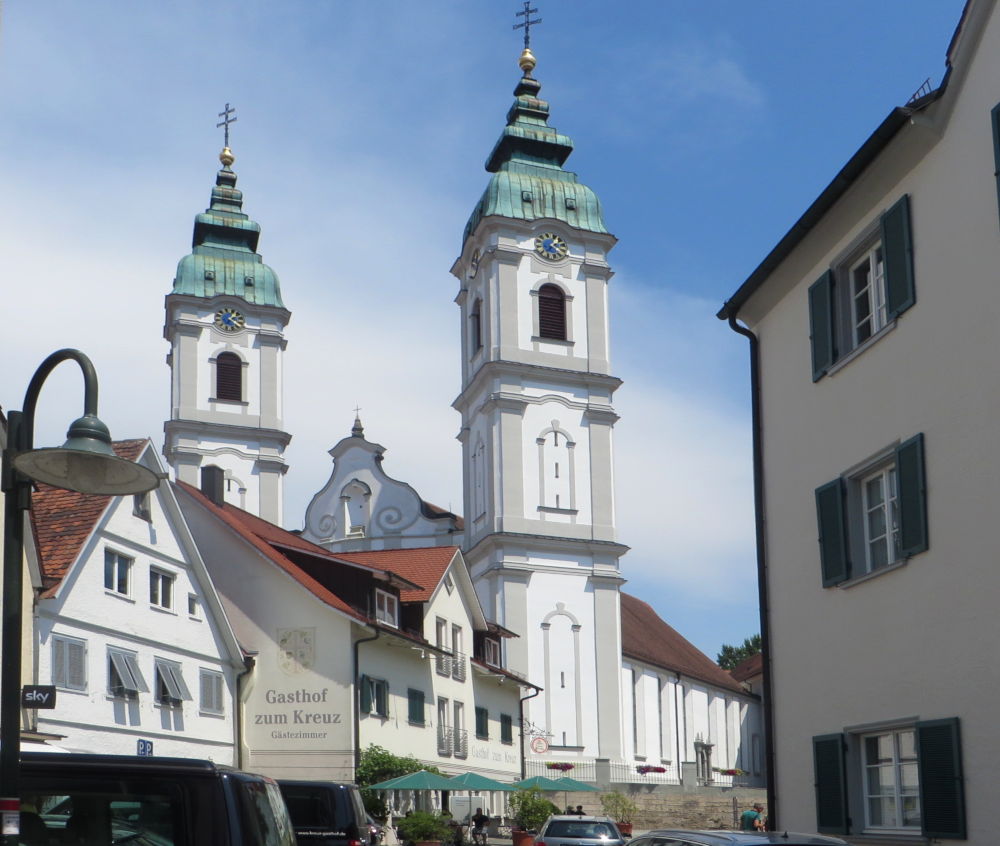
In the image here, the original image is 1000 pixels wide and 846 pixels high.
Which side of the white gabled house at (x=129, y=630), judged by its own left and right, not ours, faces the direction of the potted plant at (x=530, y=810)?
left

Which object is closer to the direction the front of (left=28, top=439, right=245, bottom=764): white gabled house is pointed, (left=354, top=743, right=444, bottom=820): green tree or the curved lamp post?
the curved lamp post

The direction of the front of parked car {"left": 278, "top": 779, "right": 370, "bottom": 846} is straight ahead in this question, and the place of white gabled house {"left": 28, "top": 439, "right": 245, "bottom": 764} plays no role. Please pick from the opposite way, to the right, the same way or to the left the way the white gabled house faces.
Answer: the opposite way

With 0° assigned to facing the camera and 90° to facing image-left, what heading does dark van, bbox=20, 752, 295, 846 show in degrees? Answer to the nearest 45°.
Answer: approximately 135°

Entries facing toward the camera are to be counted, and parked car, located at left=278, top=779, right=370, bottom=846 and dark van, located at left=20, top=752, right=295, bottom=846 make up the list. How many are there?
0

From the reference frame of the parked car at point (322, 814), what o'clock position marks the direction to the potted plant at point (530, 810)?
The potted plant is roughly at 2 o'clock from the parked car.

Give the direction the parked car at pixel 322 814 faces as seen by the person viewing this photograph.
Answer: facing away from the viewer and to the left of the viewer

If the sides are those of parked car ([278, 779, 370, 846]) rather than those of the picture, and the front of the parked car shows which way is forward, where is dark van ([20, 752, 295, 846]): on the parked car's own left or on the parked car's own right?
on the parked car's own left

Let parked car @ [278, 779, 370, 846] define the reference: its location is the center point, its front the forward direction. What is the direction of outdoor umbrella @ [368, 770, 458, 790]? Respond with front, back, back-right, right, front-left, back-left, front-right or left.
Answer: front-right

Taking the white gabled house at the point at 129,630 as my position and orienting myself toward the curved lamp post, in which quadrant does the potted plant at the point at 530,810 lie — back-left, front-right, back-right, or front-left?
back-left

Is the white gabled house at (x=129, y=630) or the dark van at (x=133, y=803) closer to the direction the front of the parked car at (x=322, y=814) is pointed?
the white gabled house

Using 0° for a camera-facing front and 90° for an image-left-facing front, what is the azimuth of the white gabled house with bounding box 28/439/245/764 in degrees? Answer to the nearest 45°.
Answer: approximately 315°
